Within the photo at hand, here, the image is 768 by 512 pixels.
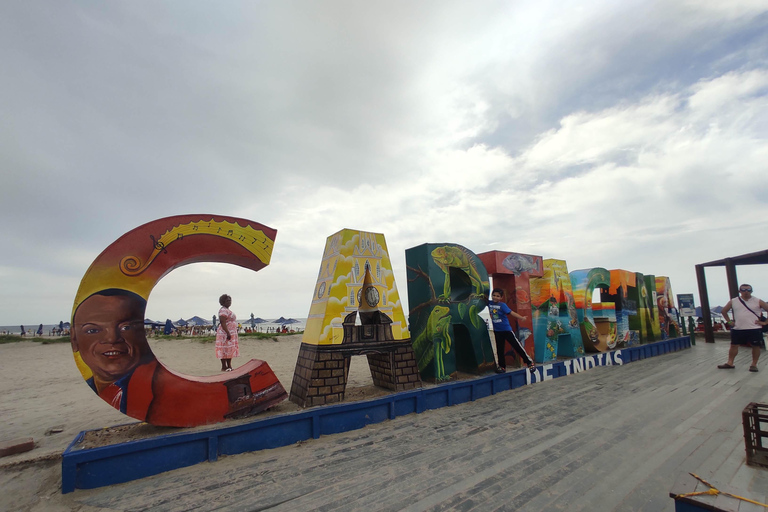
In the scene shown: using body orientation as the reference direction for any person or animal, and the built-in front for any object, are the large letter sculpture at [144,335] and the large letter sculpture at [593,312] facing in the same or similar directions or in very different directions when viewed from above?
same or similar directions

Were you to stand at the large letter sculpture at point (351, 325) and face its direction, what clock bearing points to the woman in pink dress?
The woman in pink dress is roughly at 5 o'clock from the large letter sculpture.

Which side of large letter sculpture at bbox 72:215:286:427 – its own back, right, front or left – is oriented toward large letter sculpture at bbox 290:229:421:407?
left

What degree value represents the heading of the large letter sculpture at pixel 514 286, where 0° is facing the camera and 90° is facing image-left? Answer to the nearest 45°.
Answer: approximately 315°

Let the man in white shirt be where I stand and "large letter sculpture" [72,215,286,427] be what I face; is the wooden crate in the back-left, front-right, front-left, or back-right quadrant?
front-left

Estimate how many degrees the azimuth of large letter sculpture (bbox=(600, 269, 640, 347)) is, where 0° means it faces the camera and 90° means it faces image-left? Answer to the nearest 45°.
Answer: approximately 315°

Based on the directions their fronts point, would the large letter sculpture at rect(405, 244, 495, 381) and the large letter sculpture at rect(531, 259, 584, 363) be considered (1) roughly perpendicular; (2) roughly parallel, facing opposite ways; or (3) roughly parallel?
roughly parallel

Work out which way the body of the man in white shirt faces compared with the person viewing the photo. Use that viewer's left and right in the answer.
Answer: facing the viewer

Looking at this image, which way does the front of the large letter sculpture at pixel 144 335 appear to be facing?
toward the camera

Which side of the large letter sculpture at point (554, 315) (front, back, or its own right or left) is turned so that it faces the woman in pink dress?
right

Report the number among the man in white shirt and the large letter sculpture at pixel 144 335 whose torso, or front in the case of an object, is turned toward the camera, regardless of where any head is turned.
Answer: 2

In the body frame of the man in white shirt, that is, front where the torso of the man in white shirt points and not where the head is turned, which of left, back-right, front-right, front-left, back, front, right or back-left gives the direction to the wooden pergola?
back

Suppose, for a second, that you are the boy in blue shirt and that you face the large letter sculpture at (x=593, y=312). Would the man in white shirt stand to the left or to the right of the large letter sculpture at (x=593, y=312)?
right

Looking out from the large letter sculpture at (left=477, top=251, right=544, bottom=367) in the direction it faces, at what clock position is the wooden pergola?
The wooden pergola is roughly at 9 o'clock from the large letter sculpture.
